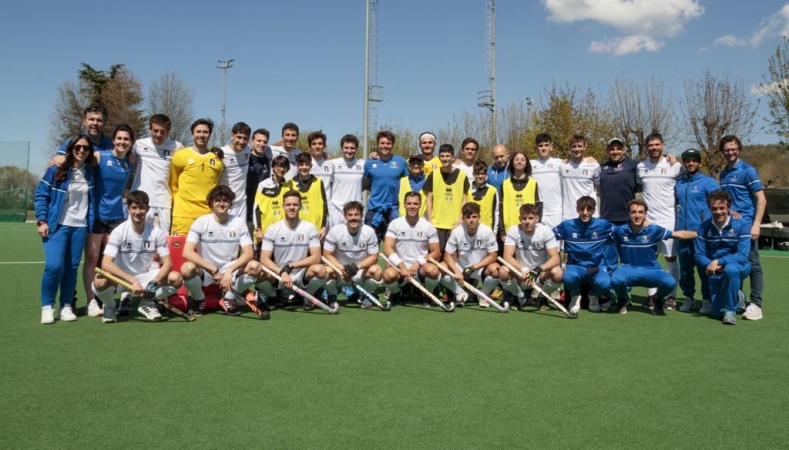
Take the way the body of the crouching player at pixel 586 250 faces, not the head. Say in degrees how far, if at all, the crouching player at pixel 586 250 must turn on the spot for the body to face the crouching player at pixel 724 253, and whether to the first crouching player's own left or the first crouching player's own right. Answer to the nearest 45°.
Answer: approximately 90° to the first crouching player's own left

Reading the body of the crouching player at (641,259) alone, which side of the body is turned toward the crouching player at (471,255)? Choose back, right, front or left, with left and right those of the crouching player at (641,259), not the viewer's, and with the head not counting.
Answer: right

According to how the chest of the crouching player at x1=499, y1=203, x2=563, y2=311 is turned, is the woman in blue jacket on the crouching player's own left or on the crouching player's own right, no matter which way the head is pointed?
on the crouching player's own right

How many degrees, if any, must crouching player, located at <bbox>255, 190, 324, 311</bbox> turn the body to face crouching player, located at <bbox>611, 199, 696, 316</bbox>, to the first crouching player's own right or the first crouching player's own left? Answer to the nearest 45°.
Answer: approximately 90° to the first crouching player's own left

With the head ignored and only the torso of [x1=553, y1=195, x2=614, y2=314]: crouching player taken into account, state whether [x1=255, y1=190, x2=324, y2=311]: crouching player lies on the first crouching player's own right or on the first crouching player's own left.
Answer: on the first crouching player's own right

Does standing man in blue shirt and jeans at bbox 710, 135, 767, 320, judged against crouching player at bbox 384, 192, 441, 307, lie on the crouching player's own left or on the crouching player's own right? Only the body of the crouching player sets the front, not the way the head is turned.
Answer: on the crouching player's own left

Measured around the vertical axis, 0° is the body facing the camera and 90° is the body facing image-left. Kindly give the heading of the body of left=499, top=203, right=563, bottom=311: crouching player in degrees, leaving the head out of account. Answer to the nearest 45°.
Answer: approximately 0°

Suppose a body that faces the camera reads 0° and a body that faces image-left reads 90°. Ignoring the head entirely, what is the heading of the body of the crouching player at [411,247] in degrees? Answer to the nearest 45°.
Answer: approximately 0°

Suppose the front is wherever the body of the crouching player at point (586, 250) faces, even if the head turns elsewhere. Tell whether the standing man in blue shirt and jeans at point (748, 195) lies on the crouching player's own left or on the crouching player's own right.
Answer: on the crouching player's own left
